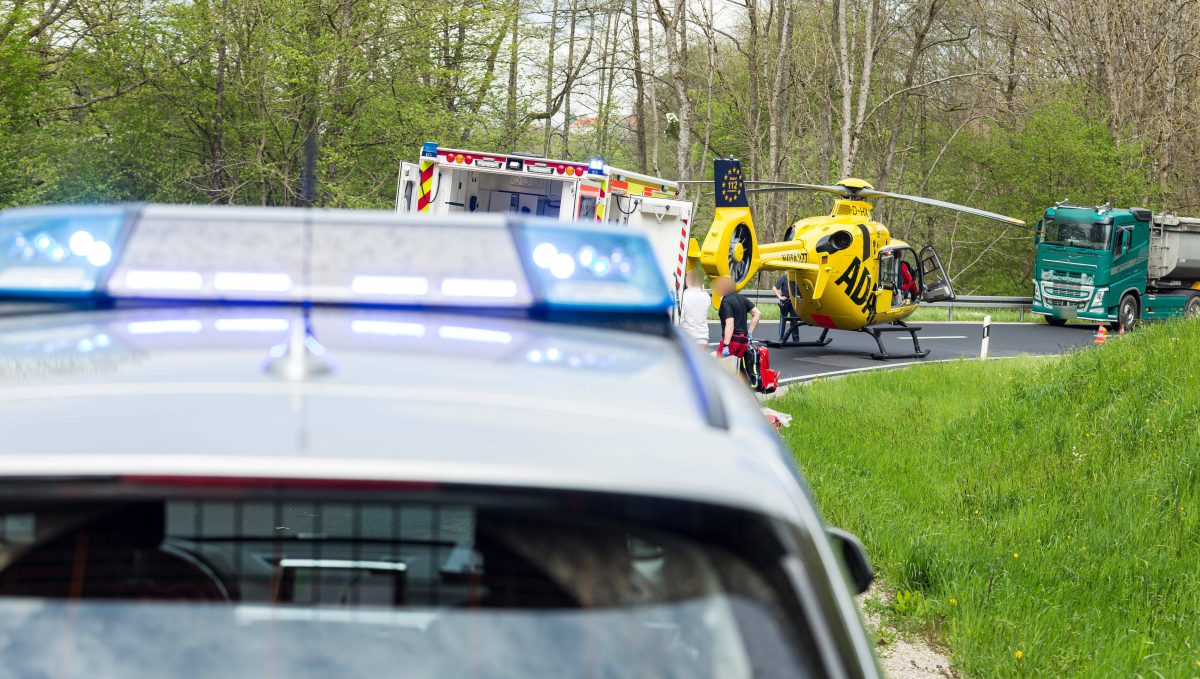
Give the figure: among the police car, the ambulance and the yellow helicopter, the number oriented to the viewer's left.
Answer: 0

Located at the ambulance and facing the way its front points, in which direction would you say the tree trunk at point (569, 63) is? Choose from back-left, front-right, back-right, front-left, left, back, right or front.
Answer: front-left

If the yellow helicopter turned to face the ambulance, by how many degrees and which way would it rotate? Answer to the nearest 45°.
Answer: approximately 180°

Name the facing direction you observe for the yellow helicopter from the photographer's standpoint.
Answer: facing away from the viewer and to the right of the viewer

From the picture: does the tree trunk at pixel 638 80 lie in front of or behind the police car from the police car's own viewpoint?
in front

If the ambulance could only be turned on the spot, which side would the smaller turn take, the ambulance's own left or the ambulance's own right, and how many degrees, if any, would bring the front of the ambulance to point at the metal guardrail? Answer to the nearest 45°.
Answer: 0° — it already faces it

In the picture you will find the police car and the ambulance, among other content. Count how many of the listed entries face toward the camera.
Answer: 0

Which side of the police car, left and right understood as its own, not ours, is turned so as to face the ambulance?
front

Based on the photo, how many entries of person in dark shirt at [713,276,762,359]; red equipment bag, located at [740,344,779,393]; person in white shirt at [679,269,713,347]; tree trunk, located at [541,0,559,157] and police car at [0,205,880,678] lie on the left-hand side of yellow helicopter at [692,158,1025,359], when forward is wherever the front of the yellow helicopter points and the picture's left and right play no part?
1

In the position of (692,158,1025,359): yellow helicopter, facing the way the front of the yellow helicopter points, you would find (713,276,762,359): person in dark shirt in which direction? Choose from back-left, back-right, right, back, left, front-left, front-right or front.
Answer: back-right

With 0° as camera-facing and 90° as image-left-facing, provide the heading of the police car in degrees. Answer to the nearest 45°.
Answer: approximately 180°

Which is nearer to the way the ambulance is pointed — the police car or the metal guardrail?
the metal guardrail

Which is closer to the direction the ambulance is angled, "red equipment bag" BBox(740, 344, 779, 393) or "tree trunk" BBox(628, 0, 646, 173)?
the tree trunk

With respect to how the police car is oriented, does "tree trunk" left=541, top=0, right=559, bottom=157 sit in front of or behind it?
in front

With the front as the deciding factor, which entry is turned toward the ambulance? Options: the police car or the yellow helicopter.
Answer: the police car

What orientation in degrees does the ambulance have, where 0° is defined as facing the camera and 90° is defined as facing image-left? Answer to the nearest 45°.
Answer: approximately 225°

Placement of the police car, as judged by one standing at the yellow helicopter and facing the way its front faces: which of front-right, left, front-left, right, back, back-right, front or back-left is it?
back-right

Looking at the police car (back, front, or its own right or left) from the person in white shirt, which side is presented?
front

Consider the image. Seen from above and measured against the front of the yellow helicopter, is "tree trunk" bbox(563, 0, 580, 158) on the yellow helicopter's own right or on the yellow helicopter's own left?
on the yellow helicopter's own left

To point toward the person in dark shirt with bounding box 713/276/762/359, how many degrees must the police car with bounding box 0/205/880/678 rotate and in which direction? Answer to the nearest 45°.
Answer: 0° — it already faces them
